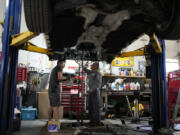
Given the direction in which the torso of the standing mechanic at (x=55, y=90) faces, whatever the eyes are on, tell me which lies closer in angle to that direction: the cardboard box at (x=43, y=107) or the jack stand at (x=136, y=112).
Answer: the jack stand

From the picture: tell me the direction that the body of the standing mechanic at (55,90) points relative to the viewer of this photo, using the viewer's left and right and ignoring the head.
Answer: facing to the right of the viewer

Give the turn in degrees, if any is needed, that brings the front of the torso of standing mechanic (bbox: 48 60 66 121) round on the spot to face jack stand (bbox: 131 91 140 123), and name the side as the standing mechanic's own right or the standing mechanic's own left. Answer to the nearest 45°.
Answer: approximately 45° to the standing mechanic's own left

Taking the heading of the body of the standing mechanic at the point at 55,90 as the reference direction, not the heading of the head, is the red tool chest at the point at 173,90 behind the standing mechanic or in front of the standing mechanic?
in front

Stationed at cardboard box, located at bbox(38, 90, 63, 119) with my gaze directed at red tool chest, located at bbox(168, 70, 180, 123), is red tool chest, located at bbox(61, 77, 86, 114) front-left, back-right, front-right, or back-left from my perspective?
front-left

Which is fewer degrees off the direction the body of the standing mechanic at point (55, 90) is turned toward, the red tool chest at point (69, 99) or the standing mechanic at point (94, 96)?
the standing mechanic
